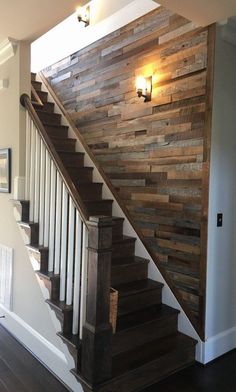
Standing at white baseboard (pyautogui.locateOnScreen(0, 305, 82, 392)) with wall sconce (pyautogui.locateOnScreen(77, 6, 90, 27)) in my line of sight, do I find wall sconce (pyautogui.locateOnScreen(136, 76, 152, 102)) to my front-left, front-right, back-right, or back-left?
front-right

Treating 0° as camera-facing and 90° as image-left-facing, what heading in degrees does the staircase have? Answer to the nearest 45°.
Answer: approximately 315°

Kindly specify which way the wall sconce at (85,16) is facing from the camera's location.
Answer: facing the viewer and to the left of the viewer

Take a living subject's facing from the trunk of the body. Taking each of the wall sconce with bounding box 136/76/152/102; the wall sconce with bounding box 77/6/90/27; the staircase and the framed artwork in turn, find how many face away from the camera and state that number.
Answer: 0

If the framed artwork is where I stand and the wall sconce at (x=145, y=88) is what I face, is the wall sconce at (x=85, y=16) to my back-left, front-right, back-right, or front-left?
front-left

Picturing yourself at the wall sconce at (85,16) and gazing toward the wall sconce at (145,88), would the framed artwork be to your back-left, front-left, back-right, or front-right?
front-right
